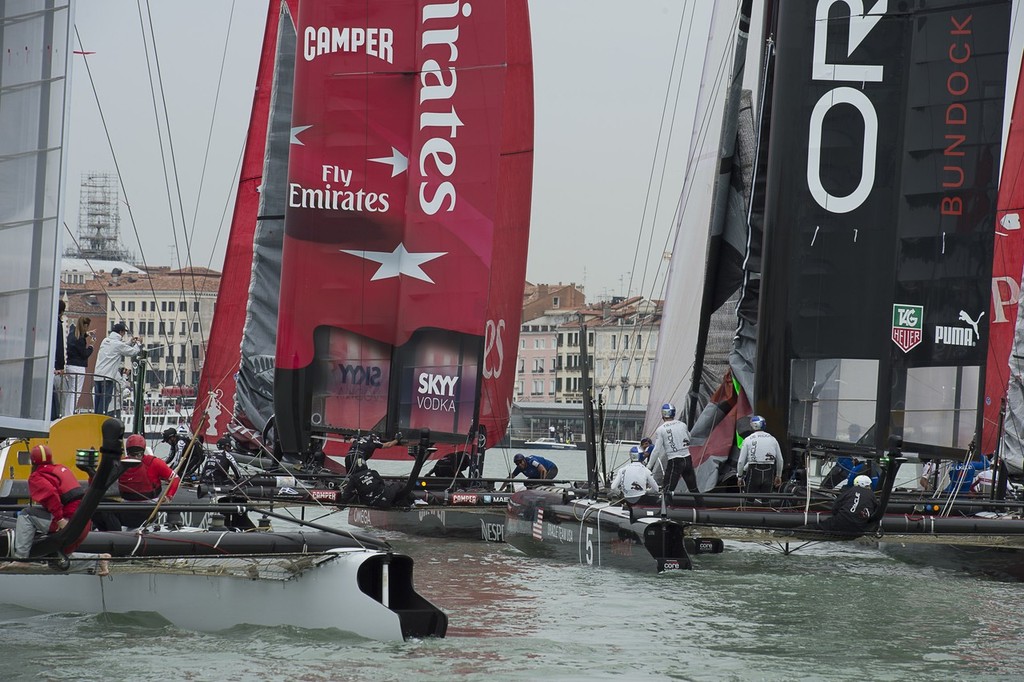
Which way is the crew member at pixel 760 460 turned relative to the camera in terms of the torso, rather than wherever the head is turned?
away from the camera

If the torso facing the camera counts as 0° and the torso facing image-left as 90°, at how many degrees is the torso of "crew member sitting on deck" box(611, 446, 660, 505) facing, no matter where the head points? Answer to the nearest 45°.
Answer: approximately 180°

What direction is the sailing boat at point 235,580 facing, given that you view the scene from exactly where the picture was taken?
facing away from the viewer and to the left of the viewer

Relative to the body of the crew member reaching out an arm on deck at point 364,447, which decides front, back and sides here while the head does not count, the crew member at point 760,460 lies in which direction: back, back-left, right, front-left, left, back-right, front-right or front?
front-right
